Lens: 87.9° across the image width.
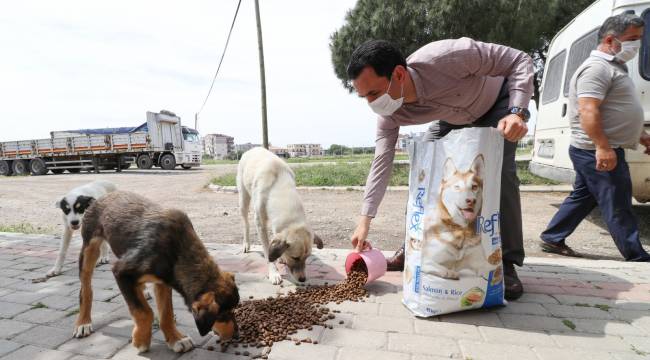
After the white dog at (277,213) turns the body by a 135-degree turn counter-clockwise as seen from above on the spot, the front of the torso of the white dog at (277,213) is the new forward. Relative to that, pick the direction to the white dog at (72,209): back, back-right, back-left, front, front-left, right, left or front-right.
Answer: left

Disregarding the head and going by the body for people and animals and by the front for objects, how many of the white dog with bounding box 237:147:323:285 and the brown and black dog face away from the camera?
0

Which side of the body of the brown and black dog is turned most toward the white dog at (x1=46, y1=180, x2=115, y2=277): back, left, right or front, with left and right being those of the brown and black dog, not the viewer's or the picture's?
back

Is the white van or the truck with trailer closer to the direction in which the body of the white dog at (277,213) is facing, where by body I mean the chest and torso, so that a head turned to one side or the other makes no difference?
the white van

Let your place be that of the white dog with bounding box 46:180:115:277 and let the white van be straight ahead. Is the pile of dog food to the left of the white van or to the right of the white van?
right

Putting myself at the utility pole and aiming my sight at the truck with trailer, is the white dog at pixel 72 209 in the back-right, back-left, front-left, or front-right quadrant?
back-left

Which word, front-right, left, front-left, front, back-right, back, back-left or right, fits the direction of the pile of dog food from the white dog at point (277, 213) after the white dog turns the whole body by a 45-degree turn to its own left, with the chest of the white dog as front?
right

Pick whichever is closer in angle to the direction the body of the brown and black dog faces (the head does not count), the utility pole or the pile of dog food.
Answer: the pile of dog food

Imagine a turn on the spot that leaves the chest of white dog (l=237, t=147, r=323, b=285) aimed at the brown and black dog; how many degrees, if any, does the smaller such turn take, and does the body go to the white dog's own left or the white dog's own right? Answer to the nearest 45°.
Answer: approximately 90° to the white dog's own right

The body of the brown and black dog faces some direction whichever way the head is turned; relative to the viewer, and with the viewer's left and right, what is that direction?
facing the viewer and to the right of the viewer
